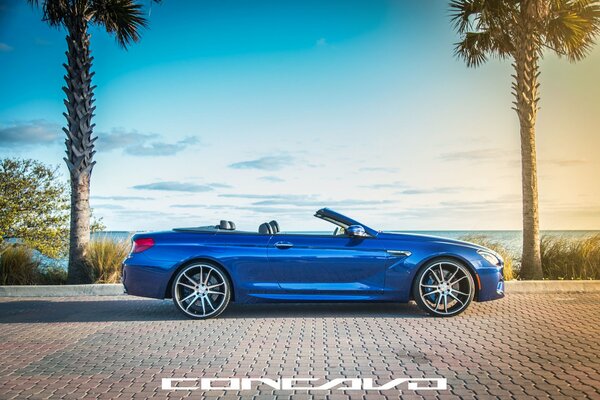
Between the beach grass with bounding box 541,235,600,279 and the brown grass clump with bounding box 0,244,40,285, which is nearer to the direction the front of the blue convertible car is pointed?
the beach grass

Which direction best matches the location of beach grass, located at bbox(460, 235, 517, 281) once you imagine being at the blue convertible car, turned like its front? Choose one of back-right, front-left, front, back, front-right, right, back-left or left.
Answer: front-left

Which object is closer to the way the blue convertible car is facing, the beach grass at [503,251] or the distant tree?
the beach grass

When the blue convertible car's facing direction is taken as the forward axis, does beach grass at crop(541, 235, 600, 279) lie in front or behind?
in front

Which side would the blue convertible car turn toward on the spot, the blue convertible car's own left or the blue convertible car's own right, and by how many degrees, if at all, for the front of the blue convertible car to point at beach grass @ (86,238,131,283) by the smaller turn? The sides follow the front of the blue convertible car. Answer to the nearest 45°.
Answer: approximately 135° to the blue convertible car's own left

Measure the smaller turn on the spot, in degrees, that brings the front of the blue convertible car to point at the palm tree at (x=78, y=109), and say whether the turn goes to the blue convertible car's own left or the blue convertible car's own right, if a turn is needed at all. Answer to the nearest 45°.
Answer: approximately 135° to the blue convertible car's own left

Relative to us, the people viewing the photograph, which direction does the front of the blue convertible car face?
facing to the right of the viewer
